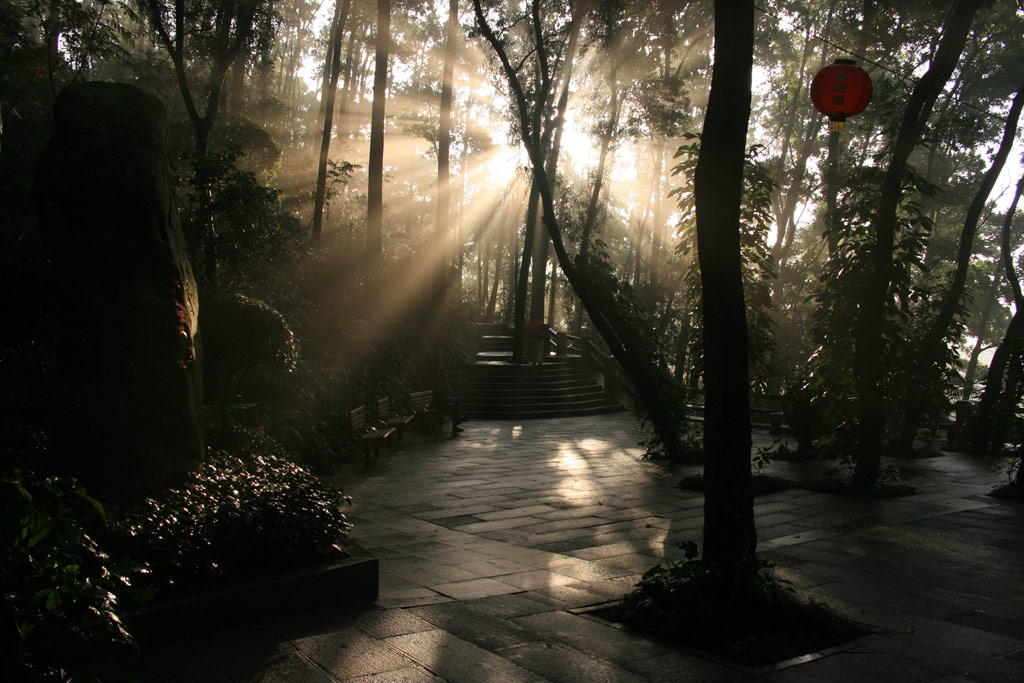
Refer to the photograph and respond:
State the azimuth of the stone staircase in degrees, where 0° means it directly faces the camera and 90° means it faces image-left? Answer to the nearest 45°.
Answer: approximately 0°

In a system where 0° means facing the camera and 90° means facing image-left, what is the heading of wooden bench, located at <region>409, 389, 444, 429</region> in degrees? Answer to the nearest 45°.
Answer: approximately 315°

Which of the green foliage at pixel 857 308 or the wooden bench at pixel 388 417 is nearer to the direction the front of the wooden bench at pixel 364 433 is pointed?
the green foliage

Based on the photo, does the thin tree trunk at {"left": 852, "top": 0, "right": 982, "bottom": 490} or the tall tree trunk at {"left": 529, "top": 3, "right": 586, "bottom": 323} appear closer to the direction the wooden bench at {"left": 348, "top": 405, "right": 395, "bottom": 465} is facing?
the thin tree trunk

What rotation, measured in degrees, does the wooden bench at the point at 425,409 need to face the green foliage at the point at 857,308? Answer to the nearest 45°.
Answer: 0° — it already faces it

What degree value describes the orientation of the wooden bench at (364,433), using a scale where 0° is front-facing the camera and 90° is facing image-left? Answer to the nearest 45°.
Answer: approximately 315°

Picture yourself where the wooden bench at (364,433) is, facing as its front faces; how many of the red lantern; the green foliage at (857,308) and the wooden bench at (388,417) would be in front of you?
2

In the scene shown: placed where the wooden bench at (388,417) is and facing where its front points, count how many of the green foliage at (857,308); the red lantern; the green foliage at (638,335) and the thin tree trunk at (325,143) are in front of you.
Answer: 3
